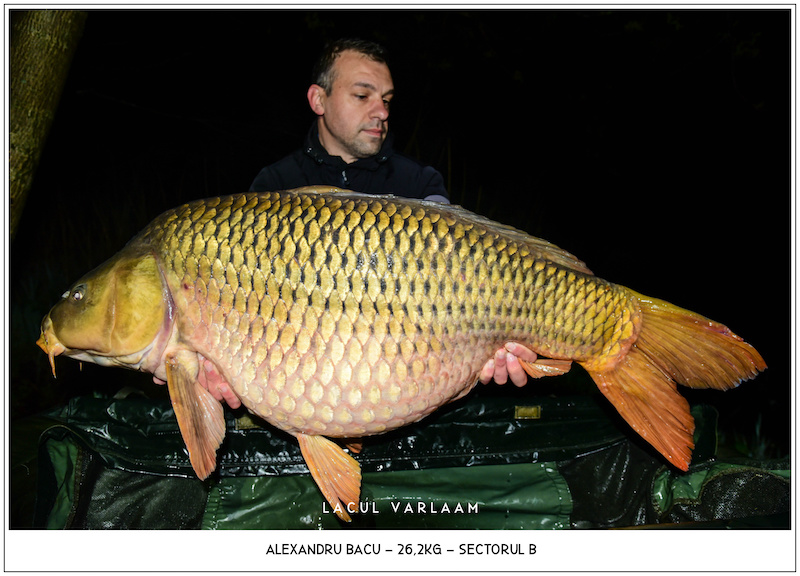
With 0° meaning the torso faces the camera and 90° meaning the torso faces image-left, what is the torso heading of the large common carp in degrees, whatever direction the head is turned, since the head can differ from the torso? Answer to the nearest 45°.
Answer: approximately 90°

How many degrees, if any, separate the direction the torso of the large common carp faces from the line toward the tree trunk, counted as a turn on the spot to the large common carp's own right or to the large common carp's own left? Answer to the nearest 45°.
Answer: approximately 45° to the large common carp's own right
